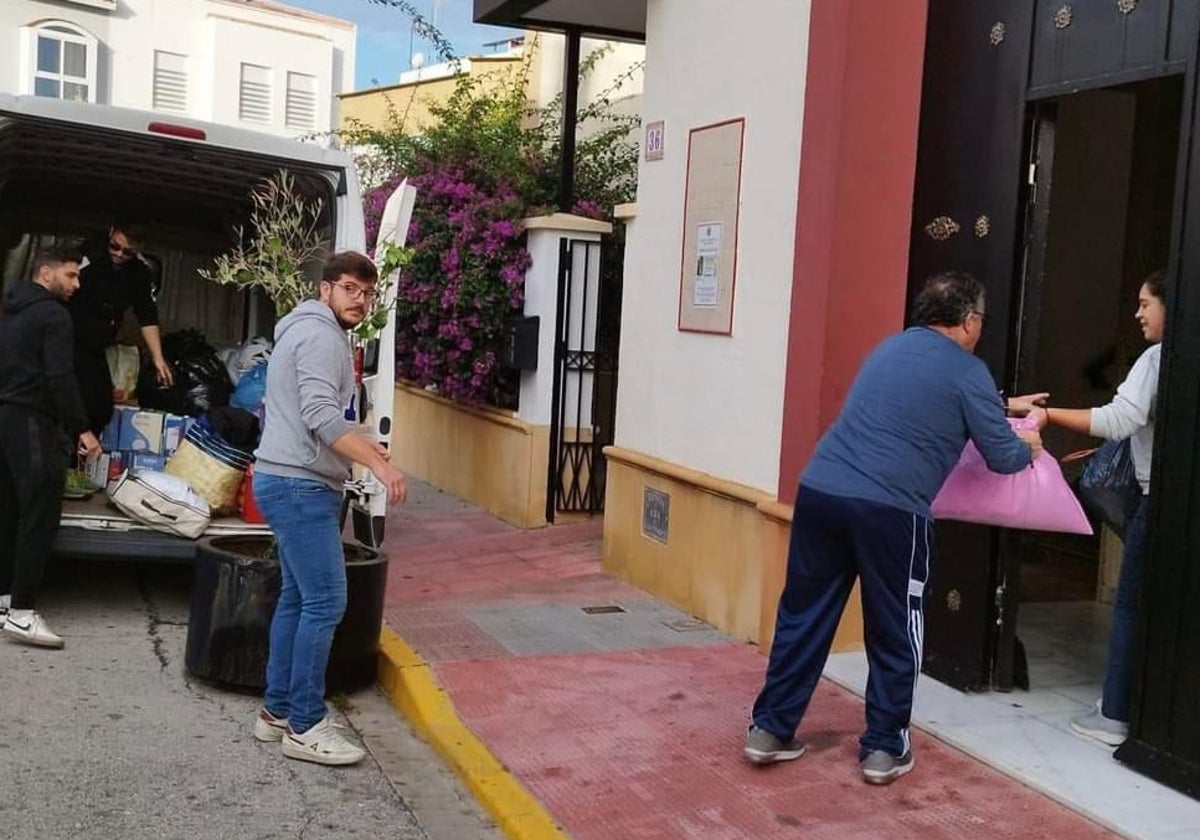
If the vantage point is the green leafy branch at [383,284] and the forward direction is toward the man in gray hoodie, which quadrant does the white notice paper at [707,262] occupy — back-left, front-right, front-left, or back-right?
back-left

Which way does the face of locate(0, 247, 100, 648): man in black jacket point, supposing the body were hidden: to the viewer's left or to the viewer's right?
to the viewer's right

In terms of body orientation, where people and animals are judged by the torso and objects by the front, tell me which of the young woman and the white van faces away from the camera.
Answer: the white van

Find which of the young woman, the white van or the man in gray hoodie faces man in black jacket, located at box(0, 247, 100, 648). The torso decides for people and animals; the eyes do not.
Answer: the young woman

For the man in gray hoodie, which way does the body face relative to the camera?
to the viewer's right

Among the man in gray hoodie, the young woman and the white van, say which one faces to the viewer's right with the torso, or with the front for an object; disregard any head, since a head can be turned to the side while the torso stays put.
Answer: the man in gray hoodie

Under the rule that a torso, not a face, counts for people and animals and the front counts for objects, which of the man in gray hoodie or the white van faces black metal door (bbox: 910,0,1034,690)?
the man in gray hoodie

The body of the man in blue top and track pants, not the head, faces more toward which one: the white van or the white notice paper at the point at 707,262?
the white notice paper

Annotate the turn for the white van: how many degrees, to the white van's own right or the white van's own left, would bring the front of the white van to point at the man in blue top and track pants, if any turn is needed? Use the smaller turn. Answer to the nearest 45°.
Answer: approximately 135° to the white van's own right

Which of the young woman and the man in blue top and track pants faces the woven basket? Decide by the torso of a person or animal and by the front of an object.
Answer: the young woman

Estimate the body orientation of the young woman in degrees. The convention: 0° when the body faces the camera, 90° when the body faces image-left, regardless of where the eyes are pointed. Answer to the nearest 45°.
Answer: approximately 90°

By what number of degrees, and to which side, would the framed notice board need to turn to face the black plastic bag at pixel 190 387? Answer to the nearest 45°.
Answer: approximately 45° to its right

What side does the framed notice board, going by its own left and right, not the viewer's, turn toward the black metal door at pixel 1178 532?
left

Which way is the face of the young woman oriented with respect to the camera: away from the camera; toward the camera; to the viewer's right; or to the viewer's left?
to the viewer's left

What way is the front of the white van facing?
away from the camera
